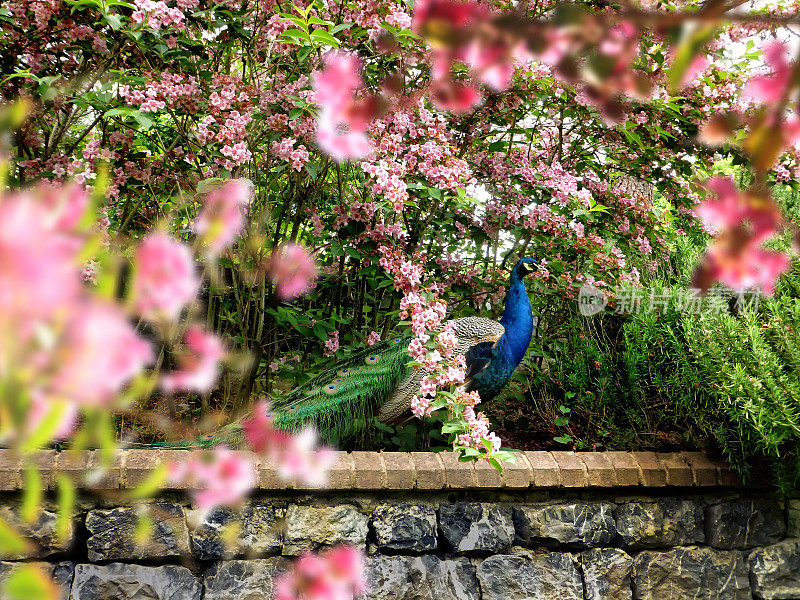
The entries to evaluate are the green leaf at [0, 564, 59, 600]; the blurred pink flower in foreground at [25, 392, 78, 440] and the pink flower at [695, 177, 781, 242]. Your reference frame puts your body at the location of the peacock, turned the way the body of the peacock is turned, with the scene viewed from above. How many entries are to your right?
3

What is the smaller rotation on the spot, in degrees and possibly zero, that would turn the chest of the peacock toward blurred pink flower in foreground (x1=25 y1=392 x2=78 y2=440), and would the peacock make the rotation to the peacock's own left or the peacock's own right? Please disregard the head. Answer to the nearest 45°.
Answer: approximately 90° to the peacock's own right

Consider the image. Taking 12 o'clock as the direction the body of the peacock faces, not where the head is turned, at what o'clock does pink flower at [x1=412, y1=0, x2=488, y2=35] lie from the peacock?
The pink flower is roughly at 3 o'clock from the peacock.

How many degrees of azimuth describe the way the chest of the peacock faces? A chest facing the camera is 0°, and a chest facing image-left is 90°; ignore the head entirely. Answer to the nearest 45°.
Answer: approximately 270°

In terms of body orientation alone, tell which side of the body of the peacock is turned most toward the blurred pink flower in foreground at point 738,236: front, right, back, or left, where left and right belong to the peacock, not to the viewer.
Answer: right

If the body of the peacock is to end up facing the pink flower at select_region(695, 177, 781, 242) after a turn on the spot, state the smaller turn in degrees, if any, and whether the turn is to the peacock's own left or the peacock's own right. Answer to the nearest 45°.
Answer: approximately 90° to the peacock's own right

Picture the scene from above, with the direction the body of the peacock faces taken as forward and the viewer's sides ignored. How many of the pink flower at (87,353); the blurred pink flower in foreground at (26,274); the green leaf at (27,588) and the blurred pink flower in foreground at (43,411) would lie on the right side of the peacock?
4
